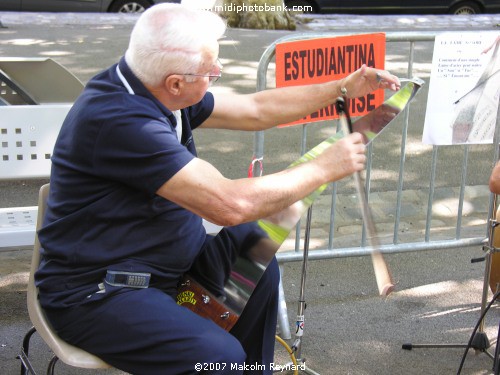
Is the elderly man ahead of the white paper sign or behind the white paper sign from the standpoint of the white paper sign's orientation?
ahead

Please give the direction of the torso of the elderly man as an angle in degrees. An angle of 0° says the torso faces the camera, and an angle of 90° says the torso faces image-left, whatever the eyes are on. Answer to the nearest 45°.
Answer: approximately 270°

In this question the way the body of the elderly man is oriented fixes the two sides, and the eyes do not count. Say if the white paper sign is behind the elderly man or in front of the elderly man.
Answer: in front

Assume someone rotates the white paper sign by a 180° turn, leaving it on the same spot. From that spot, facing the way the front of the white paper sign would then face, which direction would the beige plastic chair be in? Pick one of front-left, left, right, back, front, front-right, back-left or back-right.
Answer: back-left

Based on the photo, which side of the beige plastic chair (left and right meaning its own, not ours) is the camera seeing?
right

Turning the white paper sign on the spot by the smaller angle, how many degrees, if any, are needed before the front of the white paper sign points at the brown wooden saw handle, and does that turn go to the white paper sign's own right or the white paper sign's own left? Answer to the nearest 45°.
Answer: approximately 45° to the white paper sign's own right

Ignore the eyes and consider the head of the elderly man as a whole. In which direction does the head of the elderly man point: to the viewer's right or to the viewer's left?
to the viewer's right

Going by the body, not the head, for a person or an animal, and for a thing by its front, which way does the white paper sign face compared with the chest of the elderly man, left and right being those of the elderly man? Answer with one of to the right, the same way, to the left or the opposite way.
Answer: to the right

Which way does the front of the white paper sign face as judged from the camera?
facing the viewer
